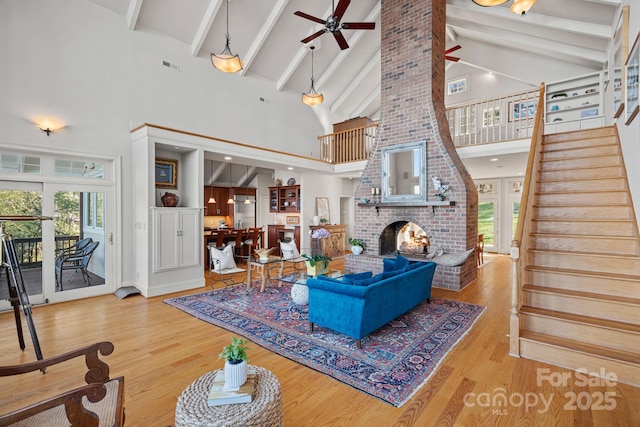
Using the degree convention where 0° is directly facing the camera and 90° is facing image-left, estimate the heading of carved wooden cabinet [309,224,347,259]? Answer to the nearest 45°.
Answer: approximately 45°

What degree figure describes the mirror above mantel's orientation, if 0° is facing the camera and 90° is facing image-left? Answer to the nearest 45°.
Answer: approximately 45°

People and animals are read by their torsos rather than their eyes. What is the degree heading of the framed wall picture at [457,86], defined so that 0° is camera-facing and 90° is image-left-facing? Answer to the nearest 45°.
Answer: approximately 45°

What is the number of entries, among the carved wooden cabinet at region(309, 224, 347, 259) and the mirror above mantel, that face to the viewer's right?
0

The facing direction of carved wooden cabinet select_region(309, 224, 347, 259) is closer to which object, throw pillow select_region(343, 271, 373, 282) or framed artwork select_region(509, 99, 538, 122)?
the throw pillow

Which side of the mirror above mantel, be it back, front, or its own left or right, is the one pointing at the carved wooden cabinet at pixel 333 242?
right

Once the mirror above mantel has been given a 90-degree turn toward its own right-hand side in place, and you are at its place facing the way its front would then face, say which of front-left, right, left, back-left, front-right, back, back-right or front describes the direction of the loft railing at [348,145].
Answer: front

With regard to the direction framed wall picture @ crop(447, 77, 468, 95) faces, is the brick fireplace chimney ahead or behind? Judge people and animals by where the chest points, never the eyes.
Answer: ahead

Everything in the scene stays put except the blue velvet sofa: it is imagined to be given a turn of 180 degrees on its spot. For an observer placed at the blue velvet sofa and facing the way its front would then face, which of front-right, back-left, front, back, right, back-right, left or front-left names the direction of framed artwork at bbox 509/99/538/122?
left

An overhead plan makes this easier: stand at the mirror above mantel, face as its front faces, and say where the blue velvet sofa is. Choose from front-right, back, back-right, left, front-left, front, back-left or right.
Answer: front-left

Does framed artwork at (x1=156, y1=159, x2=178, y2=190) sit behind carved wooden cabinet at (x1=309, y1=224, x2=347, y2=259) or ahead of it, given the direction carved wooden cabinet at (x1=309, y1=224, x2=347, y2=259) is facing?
ahead

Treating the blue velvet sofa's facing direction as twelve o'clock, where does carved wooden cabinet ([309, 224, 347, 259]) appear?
The carved wooden cabinet is roughly at 1 o'clock from the blue velvet sofa.
